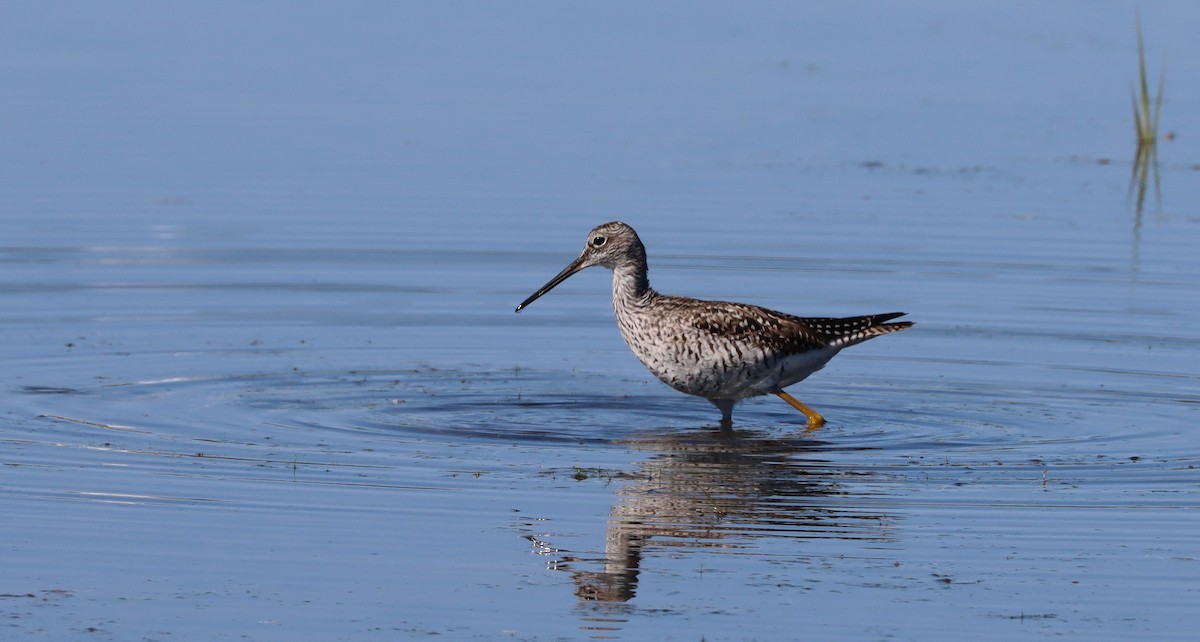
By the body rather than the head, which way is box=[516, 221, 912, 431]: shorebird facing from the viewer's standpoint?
to the viewer's left
